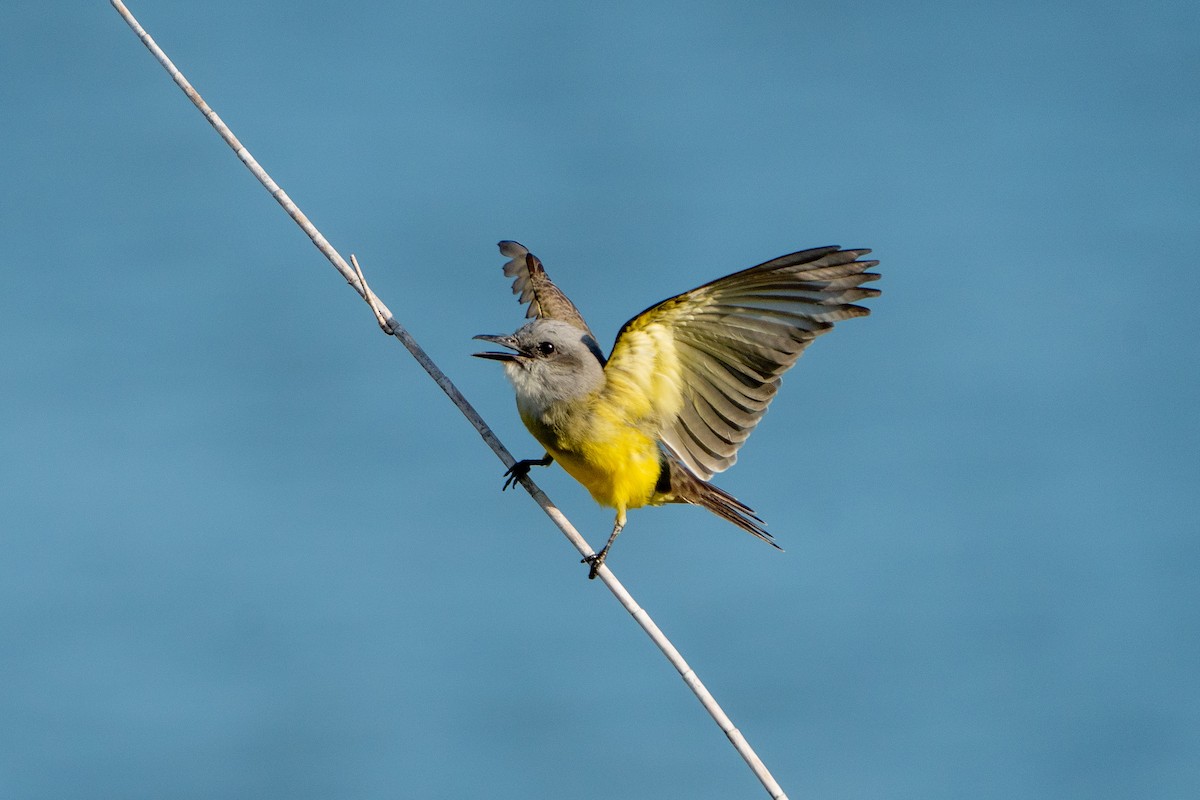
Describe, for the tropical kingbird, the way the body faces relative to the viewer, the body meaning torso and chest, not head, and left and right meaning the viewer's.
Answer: facing the viewer and to the left of the viewer

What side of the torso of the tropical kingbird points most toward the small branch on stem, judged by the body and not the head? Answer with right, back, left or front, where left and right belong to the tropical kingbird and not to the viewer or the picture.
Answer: front
